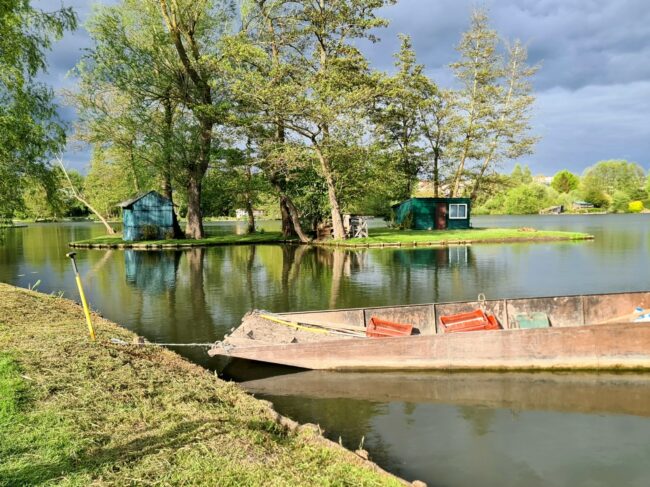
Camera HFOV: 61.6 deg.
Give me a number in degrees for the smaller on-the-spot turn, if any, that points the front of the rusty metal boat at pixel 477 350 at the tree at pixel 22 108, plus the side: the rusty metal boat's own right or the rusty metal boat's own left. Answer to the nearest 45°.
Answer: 0° — it already faces it

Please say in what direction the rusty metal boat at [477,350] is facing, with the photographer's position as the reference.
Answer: facing to the left of the viewer

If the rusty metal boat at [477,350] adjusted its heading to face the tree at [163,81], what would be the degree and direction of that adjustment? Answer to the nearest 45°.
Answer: approximately 45° to its right

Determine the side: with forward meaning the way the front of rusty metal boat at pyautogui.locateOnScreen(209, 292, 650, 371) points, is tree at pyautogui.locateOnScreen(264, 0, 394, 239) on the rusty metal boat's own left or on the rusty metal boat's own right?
on the rusty metal boat's own right

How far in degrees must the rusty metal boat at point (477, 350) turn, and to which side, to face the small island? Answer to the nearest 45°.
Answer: approximately 90° to its right

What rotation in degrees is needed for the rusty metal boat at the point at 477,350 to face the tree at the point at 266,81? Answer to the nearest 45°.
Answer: approximately 45° to its right

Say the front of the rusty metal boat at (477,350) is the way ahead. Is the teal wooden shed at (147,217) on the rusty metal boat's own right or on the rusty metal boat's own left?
on the rusty metal boat's own right

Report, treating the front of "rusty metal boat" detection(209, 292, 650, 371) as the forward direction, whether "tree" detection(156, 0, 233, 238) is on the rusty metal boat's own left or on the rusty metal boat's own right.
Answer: on the rusty metal boat's own right
